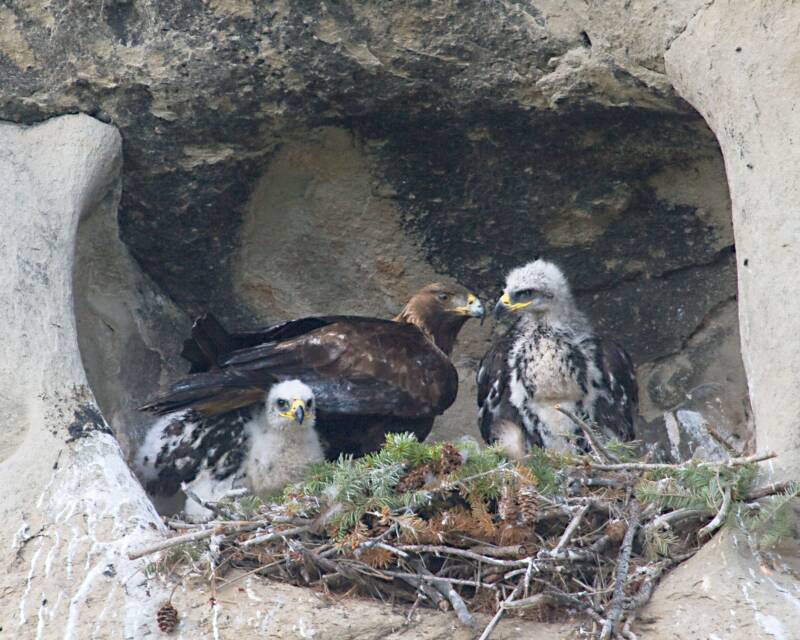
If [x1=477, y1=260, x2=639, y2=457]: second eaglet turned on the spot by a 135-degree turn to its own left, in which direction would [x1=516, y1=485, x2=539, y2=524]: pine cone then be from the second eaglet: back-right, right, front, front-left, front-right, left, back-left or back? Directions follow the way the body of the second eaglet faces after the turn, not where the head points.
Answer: back-right

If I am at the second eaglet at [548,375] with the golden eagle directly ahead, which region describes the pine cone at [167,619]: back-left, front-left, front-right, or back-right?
front-left

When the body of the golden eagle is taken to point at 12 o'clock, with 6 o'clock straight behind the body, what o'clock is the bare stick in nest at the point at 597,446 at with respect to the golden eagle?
The bare stick in nest is roughly at 2 o'clock from the golden eagle.

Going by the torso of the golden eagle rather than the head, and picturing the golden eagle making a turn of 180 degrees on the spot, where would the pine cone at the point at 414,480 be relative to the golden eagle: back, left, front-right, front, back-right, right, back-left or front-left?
left

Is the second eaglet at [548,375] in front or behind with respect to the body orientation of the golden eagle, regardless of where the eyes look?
in front

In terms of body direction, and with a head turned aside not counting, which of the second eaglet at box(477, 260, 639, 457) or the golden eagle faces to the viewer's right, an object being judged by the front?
the golden eagle

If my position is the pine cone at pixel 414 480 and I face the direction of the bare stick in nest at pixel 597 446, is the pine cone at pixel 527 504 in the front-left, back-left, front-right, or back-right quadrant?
front-right

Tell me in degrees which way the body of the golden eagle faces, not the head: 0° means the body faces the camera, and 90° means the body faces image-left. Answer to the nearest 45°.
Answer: approximately 270°

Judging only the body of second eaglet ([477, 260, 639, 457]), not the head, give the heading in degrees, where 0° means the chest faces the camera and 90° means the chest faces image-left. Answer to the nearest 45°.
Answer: approximately 0°

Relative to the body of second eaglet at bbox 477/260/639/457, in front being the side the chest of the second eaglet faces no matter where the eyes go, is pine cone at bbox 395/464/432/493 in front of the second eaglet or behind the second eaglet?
in front

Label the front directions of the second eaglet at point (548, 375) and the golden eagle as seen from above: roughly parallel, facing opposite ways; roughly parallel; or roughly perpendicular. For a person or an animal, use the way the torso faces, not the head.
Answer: roughly perpendicular

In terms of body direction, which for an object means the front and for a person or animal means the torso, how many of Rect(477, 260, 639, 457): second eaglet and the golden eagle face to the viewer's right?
1

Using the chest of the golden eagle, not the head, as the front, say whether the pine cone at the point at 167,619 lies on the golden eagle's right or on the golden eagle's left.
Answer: on the golden eagle's right

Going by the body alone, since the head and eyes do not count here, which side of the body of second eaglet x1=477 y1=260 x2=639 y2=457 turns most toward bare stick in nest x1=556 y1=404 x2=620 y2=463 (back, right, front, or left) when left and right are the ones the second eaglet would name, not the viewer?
front

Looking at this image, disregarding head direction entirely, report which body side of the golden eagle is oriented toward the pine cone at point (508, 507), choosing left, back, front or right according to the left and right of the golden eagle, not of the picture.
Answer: right

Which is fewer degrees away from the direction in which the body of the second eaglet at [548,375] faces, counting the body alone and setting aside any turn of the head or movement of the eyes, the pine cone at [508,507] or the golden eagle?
the pine cone
